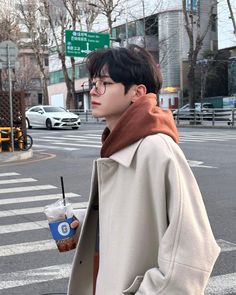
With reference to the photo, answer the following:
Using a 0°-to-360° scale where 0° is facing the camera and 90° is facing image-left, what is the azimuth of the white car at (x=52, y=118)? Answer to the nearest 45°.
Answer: approximately 315°

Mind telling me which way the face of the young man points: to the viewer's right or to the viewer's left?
to the viewer's left

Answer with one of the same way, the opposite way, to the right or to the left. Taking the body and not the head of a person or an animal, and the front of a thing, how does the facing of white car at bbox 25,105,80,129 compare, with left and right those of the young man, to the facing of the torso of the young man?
to the left

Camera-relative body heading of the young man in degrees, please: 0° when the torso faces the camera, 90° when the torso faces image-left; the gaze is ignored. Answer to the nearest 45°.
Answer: approximately 45°

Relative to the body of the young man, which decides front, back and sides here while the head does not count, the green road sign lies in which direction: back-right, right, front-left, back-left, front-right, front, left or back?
back-right

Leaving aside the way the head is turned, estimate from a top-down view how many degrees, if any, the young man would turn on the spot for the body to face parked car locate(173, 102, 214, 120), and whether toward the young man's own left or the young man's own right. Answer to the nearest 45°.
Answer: approximately 135° to the young man's own right
